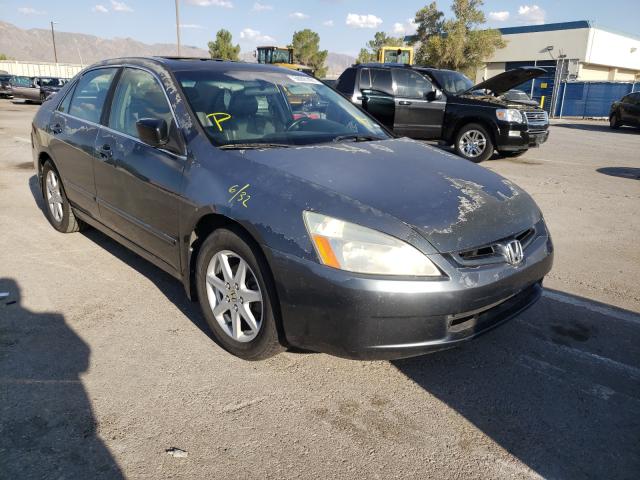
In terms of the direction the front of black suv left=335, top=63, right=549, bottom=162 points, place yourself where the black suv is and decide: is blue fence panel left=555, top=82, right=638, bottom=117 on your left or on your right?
on your left

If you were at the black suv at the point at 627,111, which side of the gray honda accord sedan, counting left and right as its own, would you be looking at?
left

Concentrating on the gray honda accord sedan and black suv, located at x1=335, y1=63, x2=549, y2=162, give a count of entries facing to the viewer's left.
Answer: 0

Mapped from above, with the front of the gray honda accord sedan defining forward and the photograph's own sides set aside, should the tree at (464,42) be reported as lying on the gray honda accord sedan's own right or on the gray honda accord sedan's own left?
on the gray honda accord sedan's own left

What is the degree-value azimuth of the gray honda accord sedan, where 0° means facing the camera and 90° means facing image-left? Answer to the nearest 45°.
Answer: approximately 315°

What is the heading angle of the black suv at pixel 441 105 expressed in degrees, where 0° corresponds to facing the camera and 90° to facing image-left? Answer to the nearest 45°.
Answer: approximately 315°

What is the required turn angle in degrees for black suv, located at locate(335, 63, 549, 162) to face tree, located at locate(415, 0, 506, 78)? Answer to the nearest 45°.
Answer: approximately 135° to its left

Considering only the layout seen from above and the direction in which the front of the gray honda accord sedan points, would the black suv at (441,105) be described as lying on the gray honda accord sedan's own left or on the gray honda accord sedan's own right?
on the gray honda accord sedan's own left

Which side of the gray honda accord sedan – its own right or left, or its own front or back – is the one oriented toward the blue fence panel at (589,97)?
left
